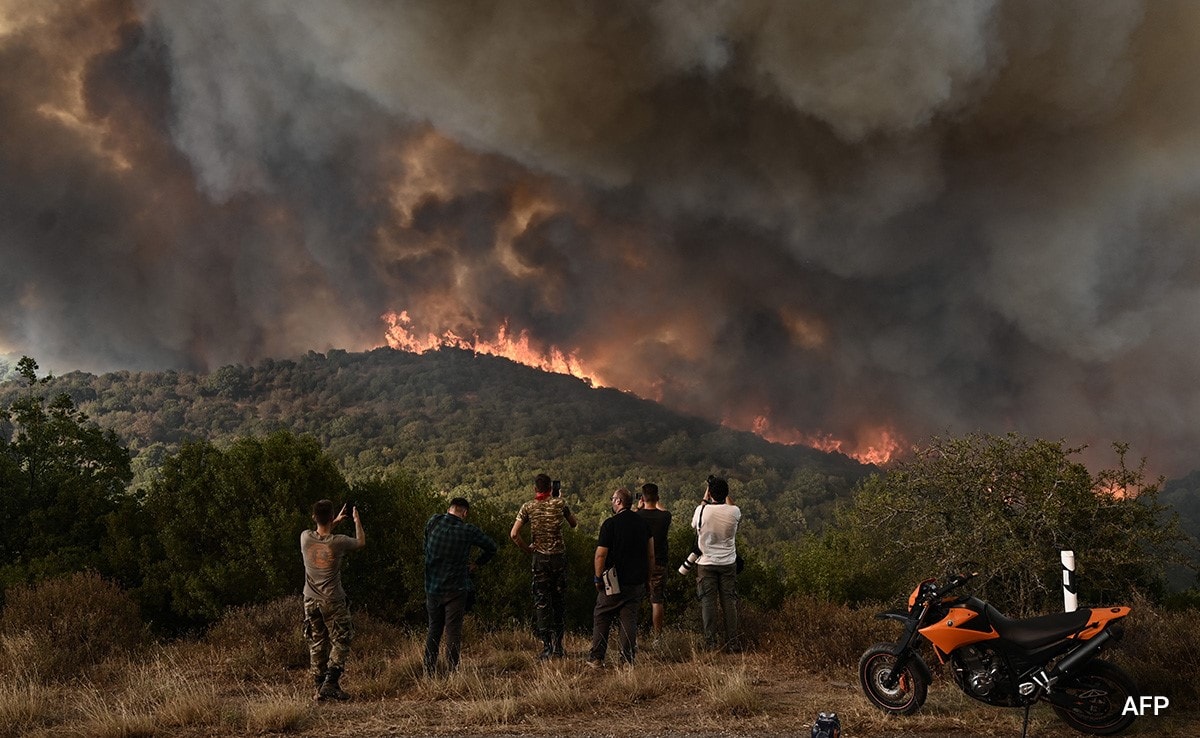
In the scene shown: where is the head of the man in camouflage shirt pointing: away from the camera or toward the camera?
away from the camera

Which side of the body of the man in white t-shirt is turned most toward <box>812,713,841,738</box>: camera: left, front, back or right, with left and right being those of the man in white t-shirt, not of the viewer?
back

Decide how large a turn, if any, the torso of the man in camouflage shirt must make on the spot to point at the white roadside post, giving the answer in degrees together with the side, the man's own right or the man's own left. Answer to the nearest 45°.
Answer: approximately 135° to the man's own right

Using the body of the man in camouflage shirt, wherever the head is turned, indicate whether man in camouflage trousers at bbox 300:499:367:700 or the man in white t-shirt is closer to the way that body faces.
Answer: the man in white t-shirt

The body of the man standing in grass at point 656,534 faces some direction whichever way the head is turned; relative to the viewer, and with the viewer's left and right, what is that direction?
facing away from the viewer

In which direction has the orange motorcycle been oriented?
to the viewer's left

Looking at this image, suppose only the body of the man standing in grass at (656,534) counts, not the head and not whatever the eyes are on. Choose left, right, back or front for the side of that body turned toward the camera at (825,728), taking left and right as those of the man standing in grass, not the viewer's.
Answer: back

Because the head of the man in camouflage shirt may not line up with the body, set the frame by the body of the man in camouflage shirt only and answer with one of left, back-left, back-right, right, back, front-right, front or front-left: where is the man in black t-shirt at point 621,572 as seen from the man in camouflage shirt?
back-right

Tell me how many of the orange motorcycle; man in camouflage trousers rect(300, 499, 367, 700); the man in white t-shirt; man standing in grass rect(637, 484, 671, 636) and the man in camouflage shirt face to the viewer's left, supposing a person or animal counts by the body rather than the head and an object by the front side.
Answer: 1

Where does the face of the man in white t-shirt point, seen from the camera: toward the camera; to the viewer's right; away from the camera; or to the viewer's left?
away from the camera

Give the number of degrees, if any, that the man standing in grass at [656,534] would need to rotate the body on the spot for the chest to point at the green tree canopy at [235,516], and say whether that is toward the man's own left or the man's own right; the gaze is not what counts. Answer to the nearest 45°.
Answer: approximately 45° to the man's own left

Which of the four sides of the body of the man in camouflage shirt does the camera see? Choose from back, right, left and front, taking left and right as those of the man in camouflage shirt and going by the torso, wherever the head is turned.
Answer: back

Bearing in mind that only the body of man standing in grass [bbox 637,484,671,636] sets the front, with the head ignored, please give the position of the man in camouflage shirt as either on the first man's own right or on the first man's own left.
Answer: on the first man's own left

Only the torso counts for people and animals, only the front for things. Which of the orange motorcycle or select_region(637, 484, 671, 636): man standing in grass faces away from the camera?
the man standing in grass

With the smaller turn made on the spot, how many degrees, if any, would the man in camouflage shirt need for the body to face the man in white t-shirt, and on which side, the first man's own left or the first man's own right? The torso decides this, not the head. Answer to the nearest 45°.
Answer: approximately 90° to the first man's own right
